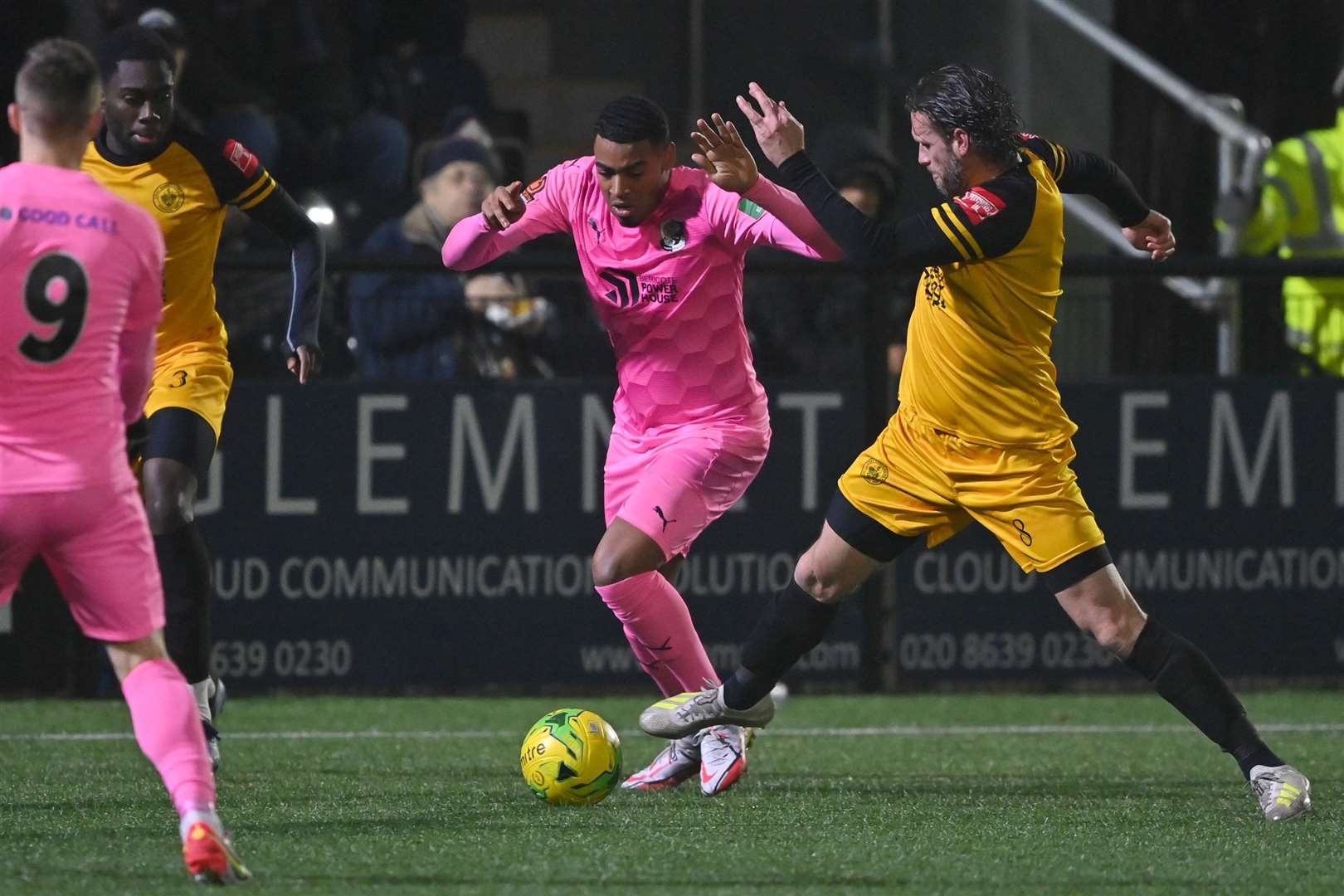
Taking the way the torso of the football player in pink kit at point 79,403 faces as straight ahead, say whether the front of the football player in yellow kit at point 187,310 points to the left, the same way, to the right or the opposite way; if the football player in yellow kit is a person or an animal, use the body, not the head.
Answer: the opposite way

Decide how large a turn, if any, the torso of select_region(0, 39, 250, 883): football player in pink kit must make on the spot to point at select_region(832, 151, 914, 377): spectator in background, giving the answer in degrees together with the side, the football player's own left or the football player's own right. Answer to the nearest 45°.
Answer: approximately 45° to the football player's own right

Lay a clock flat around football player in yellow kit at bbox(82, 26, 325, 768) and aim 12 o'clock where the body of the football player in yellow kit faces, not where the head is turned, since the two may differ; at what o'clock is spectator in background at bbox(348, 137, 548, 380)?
The spectator in background is roughly at 7 o'clock from the football player in yellow kit.

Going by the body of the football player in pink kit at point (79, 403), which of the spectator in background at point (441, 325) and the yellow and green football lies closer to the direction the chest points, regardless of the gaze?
the spectator in background

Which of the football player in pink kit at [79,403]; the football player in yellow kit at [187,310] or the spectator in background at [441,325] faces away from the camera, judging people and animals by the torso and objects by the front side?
the football player in pink kit

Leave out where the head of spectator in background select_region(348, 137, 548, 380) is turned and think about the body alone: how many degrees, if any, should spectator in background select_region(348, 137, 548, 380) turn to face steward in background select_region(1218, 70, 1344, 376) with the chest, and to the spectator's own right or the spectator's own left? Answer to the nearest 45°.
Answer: approximately 45° to the spectator's own left

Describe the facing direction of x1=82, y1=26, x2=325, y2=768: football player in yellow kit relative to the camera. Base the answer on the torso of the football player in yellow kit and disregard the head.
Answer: toward the camera

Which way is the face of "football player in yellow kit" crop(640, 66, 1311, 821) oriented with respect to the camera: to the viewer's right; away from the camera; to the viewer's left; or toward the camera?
to the viewer's left

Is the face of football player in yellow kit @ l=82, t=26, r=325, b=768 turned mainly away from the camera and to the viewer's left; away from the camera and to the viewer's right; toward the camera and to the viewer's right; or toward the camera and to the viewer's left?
toward the camera and to the viewer's right

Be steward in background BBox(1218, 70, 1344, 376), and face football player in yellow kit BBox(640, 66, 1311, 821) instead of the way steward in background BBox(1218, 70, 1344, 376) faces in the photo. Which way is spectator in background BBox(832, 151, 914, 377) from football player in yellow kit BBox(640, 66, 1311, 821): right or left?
right

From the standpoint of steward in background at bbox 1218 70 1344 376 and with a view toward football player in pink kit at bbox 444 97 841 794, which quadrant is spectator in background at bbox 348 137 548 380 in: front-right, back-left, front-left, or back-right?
front-right

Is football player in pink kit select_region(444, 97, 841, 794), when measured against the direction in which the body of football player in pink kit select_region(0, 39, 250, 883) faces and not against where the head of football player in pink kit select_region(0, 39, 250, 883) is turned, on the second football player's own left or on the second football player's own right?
on the second football player's own right

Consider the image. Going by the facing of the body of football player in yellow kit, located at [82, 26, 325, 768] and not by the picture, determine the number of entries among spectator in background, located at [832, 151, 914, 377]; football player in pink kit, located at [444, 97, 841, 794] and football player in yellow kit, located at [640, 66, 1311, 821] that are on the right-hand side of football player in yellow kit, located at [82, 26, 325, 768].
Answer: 0

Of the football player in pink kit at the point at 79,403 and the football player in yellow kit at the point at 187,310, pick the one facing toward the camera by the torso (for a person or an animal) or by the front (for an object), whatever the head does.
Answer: the football player in yellow kit

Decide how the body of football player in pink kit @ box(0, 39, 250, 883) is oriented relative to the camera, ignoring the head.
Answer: away from the camera

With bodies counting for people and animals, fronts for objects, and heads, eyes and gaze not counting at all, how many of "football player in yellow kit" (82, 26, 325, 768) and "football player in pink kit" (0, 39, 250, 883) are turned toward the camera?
1

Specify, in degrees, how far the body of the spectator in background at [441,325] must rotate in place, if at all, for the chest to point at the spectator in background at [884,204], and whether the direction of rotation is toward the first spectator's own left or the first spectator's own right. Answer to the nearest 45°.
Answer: approximately 45° to the first spectator's own left

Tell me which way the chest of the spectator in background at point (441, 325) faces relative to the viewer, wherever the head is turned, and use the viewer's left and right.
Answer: facing the viewer and to the right of the viewer
